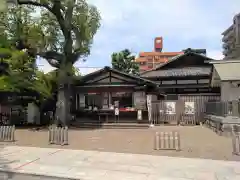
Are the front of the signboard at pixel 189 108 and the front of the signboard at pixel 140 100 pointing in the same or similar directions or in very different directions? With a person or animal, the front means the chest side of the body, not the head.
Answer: same or similar directions

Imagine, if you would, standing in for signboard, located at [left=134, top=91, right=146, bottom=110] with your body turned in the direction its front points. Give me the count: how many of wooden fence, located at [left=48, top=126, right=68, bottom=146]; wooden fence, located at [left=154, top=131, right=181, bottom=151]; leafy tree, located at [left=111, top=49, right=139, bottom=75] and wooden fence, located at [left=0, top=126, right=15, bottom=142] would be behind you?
1

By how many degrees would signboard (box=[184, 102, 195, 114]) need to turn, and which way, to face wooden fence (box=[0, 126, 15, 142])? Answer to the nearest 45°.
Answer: approximately 45° to its right

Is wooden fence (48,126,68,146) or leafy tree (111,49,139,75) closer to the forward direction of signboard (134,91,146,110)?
the wooden fence

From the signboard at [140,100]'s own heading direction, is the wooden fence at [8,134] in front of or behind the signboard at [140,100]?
in front

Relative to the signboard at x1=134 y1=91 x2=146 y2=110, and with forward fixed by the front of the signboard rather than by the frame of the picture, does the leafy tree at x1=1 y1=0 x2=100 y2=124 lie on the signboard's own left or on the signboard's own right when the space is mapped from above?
on the signboard's own right

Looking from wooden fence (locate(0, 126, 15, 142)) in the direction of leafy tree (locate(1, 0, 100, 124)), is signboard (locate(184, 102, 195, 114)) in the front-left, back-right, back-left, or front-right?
front-right

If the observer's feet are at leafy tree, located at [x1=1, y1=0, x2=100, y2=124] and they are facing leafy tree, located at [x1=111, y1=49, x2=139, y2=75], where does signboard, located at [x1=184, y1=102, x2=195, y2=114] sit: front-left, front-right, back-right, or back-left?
front-right

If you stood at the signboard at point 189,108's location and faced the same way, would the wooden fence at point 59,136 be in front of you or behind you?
in front

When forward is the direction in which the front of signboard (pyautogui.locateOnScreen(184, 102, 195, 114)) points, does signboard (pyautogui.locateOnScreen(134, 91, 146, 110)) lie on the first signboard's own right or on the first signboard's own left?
on the first signboard's own right

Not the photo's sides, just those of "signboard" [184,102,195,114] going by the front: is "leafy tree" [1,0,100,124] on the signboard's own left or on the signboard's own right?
on the signboard's own right

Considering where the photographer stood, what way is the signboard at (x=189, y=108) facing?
facing the viewer

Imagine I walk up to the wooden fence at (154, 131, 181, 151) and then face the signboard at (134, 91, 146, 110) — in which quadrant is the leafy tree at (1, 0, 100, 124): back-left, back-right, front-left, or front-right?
front-left

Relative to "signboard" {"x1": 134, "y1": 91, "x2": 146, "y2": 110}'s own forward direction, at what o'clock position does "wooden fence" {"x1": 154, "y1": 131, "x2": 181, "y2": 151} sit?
The wooden fence is roughly at 12 o'clock from the signboard.

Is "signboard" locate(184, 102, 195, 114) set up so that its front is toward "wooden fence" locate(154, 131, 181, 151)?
yes

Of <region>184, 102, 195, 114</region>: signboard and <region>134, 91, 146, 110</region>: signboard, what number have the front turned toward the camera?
2
